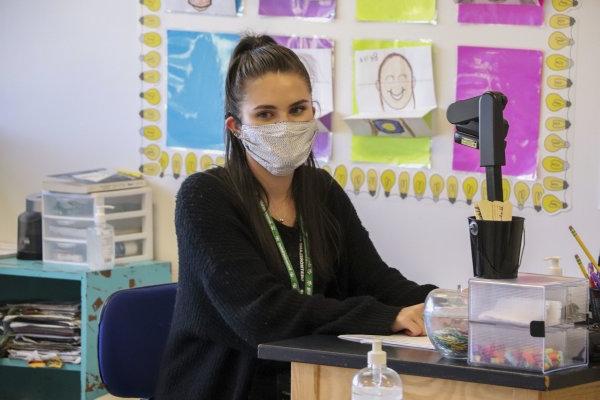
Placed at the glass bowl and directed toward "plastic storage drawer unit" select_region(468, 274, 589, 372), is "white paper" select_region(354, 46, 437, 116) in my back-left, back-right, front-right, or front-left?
back-left

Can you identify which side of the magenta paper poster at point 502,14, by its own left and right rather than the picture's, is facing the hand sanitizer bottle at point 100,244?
right

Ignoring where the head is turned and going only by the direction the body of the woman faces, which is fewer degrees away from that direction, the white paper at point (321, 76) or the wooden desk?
the wooden desk

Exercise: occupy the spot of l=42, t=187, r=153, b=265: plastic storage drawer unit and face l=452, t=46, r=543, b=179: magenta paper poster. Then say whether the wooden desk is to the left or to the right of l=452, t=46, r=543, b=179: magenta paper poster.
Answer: right

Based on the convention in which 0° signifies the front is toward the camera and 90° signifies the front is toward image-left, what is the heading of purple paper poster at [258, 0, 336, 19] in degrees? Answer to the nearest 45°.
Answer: approximately 0°

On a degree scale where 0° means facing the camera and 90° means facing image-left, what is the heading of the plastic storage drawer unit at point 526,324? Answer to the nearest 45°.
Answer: approximately 45°

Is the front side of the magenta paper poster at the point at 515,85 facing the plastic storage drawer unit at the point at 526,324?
yes

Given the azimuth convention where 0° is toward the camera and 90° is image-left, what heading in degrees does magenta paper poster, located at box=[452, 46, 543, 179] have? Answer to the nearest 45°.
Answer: approximately 0°
